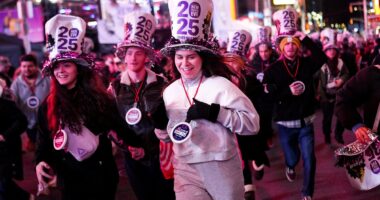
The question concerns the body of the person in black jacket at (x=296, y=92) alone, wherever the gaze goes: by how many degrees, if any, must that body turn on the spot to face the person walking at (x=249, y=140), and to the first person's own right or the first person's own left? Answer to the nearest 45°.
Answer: approximately 90° to the first person's own right

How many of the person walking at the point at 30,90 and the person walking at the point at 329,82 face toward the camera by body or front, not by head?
2

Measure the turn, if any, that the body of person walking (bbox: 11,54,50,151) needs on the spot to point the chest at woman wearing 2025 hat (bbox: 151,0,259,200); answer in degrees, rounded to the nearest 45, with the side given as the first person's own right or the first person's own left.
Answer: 0° — they already face them

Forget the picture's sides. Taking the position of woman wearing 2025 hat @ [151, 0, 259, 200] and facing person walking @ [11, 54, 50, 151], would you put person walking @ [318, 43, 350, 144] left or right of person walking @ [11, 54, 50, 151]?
right

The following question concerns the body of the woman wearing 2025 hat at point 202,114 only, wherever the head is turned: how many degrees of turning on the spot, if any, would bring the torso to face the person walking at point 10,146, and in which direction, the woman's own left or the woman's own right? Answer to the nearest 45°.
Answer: approximately 90° to the woman's own right

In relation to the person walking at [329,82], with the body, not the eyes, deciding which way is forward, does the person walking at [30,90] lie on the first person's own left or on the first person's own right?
on the first person's own right

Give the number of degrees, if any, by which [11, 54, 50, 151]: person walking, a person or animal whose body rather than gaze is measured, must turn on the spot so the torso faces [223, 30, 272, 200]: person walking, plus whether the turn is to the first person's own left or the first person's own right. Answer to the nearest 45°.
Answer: approximately 45° to the first person's own left
